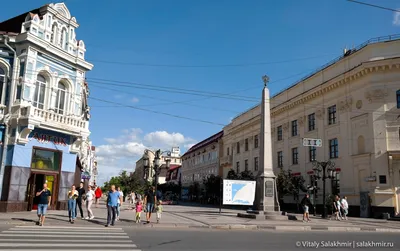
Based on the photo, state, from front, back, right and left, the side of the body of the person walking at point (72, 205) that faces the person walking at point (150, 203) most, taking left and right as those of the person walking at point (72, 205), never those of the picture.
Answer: left

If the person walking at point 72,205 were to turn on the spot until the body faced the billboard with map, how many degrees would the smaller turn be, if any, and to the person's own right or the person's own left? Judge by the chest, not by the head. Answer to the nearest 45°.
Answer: approximately 135° to the person's own left

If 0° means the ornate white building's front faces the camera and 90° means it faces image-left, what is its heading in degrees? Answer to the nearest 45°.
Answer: approximately 315°

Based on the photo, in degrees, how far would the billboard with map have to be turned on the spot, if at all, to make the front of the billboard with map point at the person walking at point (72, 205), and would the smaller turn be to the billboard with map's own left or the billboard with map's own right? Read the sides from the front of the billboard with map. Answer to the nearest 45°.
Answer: approximately 45° to the billboard with map's own right

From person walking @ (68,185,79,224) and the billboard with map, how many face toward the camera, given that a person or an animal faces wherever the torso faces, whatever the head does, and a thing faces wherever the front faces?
2

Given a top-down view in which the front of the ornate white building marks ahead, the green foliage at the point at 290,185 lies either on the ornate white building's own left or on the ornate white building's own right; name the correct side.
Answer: on the ornate white building's own left

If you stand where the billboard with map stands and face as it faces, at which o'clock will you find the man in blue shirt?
The man in blue shirt is roughly at 1 o'clock from the billboard with map.

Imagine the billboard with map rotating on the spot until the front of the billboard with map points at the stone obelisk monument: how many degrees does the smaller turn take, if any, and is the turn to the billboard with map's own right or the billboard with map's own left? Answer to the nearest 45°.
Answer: approximately 45° to the billboard with map's own left

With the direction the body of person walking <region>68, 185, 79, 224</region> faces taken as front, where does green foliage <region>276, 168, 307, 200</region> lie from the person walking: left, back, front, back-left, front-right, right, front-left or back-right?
back-left

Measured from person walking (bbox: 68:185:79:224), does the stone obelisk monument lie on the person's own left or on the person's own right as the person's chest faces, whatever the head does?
on the person's own left

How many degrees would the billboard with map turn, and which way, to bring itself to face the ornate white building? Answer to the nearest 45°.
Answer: approximately 45° to its right

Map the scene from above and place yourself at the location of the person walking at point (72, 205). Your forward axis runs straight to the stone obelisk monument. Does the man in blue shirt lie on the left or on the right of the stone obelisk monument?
right
